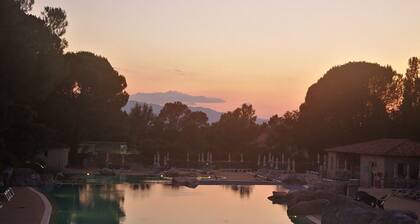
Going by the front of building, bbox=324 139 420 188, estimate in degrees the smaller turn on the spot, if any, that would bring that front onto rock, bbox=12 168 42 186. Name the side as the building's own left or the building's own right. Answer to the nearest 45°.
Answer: approximately 45° to the building's own right

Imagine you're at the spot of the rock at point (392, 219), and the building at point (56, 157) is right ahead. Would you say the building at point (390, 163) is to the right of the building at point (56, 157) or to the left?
right

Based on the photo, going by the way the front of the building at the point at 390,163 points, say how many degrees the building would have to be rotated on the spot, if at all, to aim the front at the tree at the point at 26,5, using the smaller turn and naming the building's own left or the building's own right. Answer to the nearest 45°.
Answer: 0° — it already faces it

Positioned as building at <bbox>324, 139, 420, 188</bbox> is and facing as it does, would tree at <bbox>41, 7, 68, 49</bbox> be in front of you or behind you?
in front

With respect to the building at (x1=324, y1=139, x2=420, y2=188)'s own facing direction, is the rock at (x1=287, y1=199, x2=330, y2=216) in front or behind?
in front

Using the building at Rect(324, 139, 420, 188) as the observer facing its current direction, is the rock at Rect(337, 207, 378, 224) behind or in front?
in front

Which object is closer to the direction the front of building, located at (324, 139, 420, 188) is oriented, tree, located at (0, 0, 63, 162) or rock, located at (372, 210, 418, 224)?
the tree

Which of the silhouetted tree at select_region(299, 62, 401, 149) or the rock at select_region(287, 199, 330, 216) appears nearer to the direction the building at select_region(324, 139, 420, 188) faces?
the rock

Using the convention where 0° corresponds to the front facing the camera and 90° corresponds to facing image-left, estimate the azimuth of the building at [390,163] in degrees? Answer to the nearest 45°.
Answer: approximately 45°

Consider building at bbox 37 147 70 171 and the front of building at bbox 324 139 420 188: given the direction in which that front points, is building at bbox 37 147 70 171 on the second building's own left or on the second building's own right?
on the second building's own right
